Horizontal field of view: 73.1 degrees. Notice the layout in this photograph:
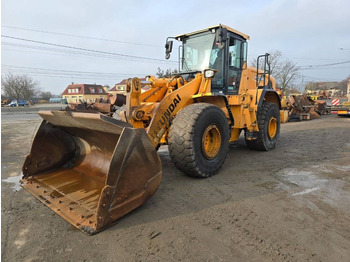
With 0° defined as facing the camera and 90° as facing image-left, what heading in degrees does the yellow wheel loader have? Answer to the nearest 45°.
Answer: approximately 45°
